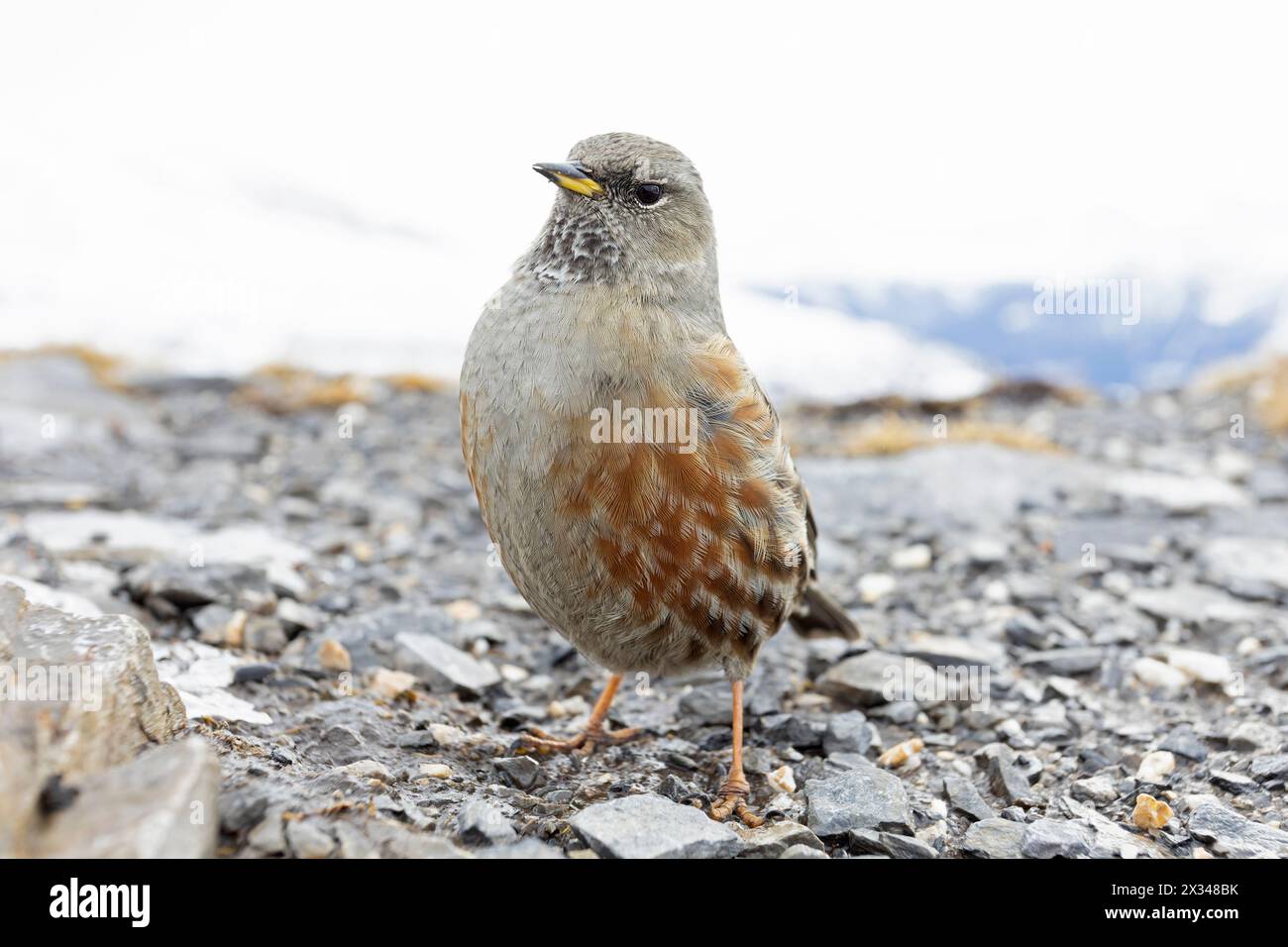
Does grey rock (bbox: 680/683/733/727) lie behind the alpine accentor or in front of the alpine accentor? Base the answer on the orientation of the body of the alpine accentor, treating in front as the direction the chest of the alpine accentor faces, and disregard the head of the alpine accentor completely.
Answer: behind

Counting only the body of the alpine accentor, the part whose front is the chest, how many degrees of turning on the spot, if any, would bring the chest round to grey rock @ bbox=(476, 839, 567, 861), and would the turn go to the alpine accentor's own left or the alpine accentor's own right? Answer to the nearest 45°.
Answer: approximately 45° to the alpine accentor's own left

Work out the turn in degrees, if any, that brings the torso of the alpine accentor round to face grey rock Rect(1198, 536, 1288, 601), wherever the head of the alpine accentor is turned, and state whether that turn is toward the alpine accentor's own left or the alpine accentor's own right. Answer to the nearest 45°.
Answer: approximately 180°

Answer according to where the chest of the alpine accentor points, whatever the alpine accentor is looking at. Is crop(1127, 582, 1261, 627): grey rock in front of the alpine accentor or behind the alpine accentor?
behind

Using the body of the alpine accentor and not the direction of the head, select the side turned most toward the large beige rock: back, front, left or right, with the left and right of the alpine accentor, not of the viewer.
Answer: front

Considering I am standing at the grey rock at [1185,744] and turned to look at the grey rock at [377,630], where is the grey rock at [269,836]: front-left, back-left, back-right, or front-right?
front-left

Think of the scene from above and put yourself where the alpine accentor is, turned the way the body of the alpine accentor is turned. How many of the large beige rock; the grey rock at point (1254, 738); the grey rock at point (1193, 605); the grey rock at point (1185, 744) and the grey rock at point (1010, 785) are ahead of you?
1

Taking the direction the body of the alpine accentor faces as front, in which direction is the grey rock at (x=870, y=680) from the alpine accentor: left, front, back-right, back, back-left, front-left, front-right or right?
back

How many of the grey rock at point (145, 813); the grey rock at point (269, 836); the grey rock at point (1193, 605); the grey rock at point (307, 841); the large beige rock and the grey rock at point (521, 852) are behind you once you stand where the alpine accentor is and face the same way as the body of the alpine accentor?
1

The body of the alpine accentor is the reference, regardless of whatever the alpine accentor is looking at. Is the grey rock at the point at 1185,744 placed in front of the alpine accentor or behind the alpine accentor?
behind

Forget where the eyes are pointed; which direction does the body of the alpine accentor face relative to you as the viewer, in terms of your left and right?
facing the viewer and to the left of the viewer
